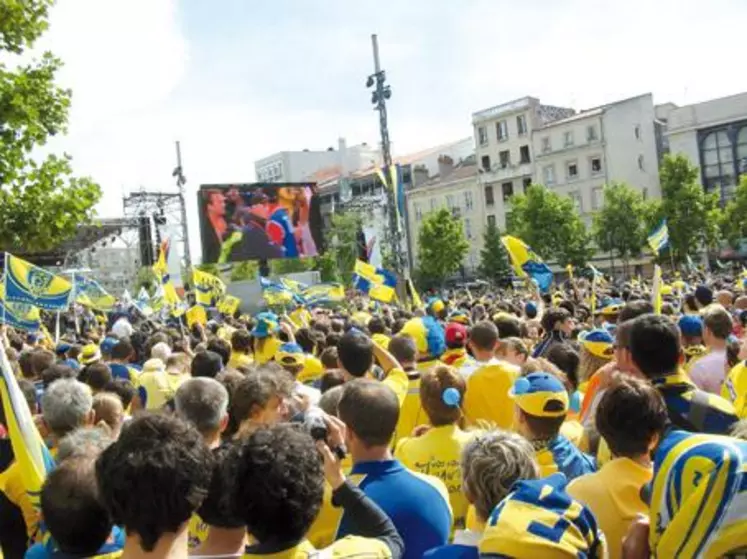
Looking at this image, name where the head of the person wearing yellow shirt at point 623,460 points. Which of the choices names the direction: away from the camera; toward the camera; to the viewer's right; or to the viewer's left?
away from the camera

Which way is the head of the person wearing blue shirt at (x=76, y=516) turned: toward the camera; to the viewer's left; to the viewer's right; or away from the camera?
away from the camera

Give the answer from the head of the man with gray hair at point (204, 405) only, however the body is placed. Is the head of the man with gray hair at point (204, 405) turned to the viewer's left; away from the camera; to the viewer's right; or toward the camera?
away from the camera

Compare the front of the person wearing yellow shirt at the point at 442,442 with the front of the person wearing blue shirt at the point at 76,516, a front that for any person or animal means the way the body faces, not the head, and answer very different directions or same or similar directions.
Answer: same or similar directions

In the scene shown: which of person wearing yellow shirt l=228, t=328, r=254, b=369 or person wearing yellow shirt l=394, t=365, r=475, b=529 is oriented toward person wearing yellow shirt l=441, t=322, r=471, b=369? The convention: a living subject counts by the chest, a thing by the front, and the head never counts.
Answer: person wearing yellow shirt l=394, t=365, r=475, b=529

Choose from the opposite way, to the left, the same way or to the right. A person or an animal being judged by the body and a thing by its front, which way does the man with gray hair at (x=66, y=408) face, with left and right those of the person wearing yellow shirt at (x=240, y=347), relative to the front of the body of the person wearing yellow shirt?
the same way

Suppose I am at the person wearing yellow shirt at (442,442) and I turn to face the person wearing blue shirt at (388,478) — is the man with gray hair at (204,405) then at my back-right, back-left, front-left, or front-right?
front-right

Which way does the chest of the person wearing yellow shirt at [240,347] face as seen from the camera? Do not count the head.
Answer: away from the camera

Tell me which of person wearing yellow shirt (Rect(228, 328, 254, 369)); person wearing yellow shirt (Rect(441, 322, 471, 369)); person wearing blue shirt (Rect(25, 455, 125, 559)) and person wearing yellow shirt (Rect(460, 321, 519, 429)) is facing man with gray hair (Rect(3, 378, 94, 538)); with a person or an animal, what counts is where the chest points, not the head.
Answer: the person wearing blue shirt

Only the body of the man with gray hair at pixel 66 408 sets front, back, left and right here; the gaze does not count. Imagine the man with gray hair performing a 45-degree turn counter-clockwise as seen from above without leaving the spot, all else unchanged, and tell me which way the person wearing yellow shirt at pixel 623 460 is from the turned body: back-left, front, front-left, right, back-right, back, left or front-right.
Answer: back

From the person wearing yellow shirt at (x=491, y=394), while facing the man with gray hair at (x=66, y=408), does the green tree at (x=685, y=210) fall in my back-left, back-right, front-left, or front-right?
back-right

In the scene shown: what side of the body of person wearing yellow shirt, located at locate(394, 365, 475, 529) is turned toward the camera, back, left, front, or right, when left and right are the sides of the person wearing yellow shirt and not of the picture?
back

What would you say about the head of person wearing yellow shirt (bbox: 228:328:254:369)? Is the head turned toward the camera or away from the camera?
away from the camera

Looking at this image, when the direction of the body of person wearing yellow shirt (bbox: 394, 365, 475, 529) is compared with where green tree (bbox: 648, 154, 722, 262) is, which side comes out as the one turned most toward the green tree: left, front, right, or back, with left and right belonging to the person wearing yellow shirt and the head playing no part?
front

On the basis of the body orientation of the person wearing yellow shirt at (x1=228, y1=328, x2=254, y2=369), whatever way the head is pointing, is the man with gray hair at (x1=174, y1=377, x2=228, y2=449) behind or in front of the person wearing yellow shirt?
behind

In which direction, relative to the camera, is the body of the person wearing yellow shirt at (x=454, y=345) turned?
away from the camera

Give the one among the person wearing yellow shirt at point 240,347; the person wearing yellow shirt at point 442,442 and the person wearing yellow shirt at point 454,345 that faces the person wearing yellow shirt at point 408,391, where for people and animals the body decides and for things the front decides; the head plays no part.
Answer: the person wearing yellow shirt at point 442,442

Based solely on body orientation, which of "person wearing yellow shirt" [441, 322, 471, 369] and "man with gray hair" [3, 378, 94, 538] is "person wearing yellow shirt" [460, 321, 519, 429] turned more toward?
the person wearing yellow shirt

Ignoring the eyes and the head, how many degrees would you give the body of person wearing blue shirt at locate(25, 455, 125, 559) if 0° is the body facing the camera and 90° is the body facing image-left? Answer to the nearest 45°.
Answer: approximately 180°

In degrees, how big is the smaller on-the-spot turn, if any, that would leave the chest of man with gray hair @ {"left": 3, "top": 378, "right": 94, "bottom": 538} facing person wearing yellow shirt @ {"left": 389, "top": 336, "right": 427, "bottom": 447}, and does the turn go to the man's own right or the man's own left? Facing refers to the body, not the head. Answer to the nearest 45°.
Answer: approximately 90° to the man's own right

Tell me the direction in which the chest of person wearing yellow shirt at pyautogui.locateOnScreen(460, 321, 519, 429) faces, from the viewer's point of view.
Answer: away from the camera

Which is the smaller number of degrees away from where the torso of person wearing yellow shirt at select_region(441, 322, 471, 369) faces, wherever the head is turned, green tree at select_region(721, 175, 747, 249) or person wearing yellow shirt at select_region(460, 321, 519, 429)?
the green tree

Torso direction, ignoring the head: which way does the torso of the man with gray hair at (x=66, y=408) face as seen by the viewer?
away from the camera

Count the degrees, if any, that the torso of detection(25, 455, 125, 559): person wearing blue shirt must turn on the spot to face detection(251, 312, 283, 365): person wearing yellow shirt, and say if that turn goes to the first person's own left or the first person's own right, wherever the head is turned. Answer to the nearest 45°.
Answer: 0° — they already face them
